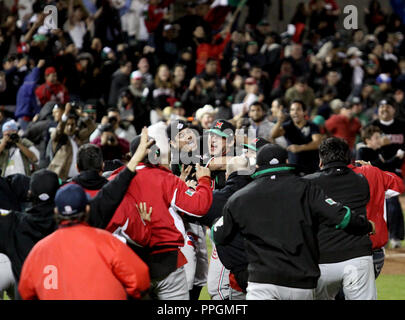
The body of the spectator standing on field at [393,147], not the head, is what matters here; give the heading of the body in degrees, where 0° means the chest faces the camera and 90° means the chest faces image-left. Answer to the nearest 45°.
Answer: approximately 0°

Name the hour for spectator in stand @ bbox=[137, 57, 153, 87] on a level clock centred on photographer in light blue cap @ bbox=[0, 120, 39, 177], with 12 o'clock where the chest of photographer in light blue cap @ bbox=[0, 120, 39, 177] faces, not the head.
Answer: spectator in stand @ bbox=[137, 57, 153, 87] is roughly at 7 o'clock from photographer in light blue cap @ bbox=[0, 120, 39, 177].

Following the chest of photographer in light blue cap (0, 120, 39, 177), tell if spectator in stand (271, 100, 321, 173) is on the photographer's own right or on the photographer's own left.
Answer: on the photographer's own left

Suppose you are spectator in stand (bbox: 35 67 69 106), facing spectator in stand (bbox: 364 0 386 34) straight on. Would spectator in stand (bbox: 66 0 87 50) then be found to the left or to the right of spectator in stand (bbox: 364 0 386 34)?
left

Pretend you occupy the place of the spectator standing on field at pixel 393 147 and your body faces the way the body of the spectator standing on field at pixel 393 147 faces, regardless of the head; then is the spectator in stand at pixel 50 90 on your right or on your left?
on your right
